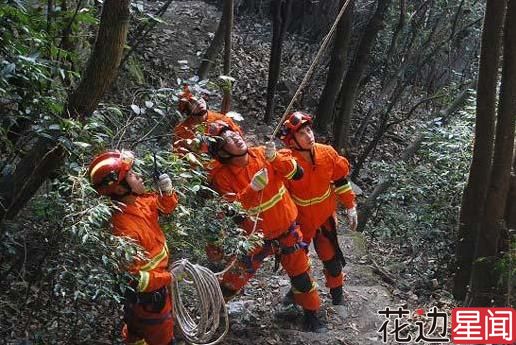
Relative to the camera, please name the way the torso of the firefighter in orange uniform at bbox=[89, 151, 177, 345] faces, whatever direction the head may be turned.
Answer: to the viewer's right

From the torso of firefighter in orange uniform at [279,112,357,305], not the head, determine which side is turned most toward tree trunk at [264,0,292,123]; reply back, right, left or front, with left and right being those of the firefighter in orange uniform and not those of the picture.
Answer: back

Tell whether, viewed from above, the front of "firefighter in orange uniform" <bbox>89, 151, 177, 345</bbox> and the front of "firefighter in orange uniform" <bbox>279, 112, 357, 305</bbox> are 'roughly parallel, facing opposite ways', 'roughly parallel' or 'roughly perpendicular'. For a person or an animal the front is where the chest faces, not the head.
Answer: roughly perpendicular

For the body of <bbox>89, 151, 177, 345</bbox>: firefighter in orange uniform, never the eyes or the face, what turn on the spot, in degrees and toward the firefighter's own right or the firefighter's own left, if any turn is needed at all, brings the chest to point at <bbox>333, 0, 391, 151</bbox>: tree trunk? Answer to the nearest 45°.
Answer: approximately 45° to the firefighter's own left

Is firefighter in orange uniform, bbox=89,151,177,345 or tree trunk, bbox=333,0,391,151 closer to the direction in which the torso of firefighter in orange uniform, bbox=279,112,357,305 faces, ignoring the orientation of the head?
the firefighter in orange uniform

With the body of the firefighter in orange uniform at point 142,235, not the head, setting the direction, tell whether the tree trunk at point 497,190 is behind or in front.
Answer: in front

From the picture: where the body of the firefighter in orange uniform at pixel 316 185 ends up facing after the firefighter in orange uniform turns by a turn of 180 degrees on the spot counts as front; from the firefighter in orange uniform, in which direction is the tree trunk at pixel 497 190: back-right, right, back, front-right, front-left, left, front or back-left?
right

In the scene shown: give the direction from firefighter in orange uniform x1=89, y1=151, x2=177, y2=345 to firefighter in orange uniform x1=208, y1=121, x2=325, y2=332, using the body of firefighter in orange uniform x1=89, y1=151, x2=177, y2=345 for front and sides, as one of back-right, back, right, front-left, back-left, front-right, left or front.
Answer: front-left

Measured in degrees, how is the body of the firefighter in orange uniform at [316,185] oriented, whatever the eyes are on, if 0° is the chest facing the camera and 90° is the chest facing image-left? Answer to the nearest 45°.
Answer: approximately 0°

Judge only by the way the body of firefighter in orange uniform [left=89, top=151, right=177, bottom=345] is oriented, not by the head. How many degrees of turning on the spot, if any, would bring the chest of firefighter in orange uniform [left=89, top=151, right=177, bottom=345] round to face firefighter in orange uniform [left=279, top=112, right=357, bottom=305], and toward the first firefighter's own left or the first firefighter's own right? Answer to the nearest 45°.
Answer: approximately 45° to the first firefighter's own left

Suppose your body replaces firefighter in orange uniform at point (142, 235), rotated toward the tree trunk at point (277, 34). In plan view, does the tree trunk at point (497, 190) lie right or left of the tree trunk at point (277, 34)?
right

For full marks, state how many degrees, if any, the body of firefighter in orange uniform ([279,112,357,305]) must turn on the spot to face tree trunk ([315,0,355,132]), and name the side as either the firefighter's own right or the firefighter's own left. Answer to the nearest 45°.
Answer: approximately 180°

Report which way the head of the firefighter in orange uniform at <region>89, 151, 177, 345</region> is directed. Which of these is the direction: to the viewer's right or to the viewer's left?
to the viewer's right

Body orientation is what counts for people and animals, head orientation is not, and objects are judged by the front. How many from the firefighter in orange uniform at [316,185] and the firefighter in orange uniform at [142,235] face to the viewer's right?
1
